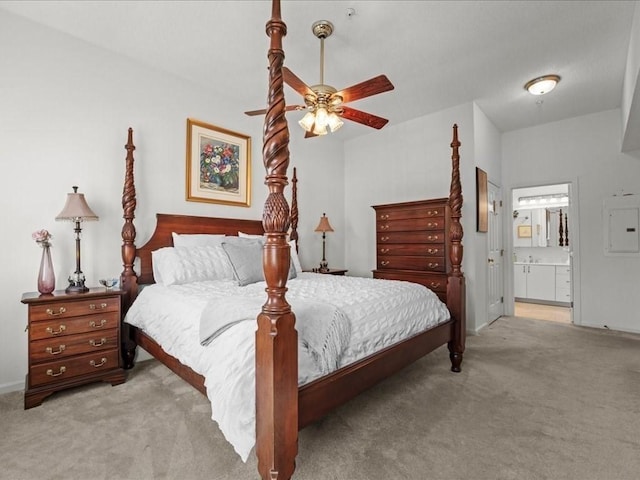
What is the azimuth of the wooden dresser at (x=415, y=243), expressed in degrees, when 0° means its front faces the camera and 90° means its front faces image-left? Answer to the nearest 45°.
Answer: approximately 45°

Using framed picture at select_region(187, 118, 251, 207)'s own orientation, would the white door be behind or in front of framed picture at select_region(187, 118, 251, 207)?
in front

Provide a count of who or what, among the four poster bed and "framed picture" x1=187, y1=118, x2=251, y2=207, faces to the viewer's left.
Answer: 0

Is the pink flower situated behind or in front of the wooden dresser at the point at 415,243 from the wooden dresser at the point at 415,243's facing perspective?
in front

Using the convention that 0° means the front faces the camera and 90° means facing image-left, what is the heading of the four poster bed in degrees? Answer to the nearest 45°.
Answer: approximately 315°
